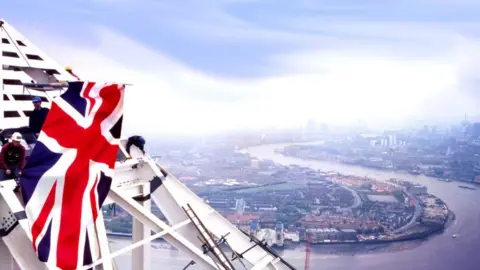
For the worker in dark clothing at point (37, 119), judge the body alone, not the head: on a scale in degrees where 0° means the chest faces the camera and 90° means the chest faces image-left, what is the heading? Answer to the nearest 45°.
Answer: approximately 0°

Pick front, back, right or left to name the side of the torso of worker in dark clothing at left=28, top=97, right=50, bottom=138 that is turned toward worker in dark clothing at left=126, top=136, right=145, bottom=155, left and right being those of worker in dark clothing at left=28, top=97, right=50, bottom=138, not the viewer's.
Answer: left

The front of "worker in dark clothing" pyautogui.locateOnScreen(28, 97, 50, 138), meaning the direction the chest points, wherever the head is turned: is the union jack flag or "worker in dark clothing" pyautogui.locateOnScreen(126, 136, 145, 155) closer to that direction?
the union jack flag

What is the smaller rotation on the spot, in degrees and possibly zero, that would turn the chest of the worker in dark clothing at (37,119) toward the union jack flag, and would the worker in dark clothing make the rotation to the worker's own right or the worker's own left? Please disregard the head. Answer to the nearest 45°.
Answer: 0° — they already face it
